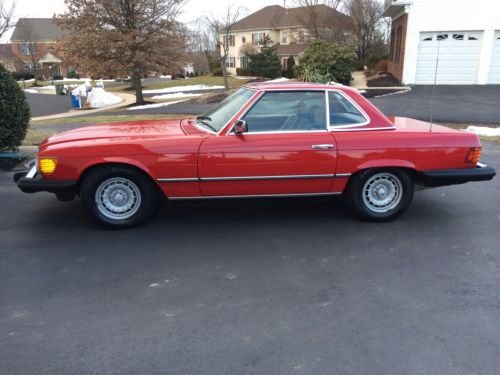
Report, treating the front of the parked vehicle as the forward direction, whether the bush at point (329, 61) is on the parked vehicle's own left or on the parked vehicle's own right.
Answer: on the parked vehicle's own right

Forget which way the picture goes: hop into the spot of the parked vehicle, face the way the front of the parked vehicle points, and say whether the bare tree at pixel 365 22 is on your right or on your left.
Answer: on your right

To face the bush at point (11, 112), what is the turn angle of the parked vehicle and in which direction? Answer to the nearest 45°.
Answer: approximately 45° to its right

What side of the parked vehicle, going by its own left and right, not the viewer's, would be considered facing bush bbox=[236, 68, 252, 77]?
right

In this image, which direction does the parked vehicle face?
to the viewer's left

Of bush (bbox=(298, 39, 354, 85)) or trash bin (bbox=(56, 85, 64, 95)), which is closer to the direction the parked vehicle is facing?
the trash bin

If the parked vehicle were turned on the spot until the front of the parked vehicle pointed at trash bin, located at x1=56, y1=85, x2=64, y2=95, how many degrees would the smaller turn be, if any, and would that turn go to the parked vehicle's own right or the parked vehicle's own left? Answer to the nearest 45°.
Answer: approximately 45° to the parked vehicle's own right

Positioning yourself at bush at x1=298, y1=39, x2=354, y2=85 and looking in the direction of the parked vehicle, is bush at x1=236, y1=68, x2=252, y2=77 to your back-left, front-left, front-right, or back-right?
back-right

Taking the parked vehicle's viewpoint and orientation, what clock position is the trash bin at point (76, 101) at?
The trash bin is roughly at 2 o'clock from the parked vehicle.

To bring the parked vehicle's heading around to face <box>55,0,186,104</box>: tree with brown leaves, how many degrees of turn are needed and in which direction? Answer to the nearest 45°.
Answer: approximately 90° to its right
